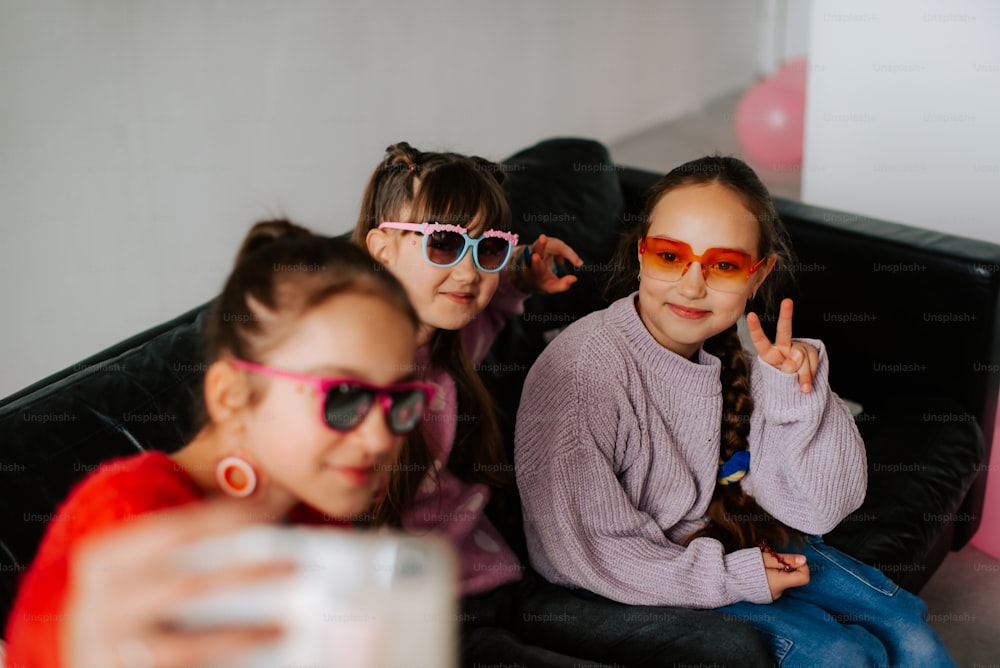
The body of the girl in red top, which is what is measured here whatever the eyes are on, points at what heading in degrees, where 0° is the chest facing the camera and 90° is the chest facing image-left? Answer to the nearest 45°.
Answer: approximately 315°

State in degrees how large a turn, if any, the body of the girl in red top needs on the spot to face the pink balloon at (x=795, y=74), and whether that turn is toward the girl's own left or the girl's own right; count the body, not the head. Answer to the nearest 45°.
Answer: approximately 90° to the girl's own left

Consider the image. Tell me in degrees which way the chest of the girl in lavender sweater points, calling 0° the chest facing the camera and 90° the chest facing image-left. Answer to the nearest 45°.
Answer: approximately 315°

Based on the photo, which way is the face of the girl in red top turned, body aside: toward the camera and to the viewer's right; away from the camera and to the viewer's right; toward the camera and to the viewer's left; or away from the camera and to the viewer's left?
toward the camera and to the viewer's right

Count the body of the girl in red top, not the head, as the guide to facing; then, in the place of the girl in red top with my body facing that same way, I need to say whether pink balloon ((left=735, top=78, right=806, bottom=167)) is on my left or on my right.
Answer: on my left

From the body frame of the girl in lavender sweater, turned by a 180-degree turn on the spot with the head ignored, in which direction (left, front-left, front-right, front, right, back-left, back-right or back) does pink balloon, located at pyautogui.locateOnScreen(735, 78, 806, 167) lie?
front-right

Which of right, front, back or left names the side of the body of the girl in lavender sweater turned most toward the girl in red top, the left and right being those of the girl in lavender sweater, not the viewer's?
right

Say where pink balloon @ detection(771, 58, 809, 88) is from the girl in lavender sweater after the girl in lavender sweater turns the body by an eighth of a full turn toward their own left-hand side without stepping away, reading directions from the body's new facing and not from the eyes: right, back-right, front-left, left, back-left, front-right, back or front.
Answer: left

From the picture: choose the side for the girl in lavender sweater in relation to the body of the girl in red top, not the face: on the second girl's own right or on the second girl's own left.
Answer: on the second girl's own left

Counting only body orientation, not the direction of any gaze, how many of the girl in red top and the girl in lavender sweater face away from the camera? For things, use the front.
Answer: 0
